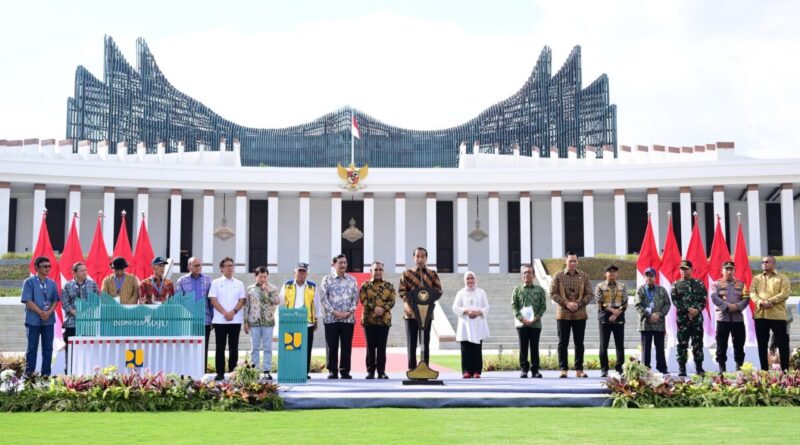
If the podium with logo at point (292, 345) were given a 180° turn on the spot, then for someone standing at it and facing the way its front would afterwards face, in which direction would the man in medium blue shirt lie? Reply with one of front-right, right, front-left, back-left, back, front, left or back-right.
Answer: left

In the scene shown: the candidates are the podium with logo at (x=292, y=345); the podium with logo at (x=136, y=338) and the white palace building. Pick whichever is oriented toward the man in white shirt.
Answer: the white palace building

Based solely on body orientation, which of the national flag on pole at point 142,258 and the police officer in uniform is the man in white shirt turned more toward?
the police officer in uniform

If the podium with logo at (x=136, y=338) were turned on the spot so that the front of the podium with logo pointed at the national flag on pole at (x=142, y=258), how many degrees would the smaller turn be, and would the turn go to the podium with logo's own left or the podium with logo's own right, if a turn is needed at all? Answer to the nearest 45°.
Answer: approximately 180°

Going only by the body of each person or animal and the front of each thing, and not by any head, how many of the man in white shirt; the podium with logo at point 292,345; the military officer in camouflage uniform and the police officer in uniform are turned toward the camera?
4

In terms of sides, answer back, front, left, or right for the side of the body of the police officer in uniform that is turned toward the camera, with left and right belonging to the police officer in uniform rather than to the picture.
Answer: front

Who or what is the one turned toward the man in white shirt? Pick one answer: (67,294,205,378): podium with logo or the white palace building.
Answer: the white palace building

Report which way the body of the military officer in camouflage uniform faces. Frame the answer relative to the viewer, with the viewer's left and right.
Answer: facing the viewer

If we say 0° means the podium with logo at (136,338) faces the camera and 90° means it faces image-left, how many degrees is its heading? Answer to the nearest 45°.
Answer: approximately 0°

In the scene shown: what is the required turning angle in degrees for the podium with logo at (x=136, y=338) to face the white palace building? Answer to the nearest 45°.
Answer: approximately 135° to its left

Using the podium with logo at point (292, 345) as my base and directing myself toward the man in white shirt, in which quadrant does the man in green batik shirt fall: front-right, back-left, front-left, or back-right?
back-right

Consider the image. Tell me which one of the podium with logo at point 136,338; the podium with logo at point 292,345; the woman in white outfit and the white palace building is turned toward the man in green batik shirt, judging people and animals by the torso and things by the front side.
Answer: the white palace building

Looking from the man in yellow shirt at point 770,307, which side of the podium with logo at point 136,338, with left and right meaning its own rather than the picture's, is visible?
left

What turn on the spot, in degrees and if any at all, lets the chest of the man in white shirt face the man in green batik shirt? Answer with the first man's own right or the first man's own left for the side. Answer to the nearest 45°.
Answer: approximately 90° to the first man's own left

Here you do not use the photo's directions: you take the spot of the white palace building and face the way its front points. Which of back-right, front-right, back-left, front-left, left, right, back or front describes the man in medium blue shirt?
front

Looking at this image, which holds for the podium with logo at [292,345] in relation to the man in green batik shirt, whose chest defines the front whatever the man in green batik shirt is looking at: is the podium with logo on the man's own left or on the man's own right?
on the man's own right

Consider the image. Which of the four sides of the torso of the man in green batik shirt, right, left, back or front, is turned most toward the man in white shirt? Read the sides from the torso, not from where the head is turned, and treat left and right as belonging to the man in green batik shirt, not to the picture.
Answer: right

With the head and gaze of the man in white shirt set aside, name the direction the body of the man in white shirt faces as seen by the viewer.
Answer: toward the camera

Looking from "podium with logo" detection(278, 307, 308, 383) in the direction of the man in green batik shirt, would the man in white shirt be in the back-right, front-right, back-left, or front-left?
back-left
